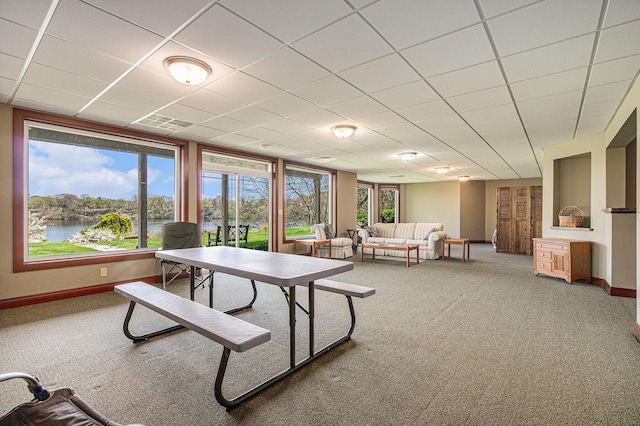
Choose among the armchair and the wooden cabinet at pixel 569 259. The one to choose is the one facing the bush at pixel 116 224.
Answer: the wooden cabinet

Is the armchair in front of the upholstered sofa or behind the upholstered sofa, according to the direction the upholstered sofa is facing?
in front

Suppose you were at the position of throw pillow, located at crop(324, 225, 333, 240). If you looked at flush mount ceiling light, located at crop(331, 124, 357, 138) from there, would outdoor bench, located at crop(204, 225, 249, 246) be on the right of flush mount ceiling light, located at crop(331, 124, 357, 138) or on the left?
right

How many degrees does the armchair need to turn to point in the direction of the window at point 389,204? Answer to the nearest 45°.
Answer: approximately 90° to its left

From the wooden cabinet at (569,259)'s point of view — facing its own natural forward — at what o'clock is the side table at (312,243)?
The side table is roughly at 1 o'clock from the wooden cabinet.

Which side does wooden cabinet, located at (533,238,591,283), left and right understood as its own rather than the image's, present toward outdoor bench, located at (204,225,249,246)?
front

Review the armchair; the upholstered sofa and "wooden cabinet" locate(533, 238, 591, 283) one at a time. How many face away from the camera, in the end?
0

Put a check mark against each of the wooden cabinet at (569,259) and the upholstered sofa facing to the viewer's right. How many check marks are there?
0

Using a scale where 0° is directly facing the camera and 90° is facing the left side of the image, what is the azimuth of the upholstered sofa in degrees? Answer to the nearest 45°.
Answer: approximately 45°

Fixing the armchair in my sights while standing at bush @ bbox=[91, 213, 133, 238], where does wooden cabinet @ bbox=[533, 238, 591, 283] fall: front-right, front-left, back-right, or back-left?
front-right

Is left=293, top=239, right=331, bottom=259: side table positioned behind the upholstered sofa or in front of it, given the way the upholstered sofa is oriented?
in front
